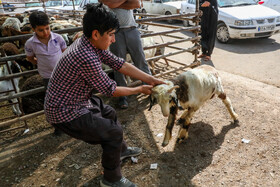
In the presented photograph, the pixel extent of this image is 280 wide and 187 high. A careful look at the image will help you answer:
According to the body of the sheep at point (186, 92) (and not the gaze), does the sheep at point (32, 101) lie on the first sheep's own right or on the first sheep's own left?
on the first sheep's own right

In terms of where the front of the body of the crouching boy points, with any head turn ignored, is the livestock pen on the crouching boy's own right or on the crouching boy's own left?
on the crouching boy's own left

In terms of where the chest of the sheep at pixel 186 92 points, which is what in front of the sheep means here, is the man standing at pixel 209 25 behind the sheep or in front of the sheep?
behind

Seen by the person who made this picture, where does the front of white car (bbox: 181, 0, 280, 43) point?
facing the viewer and to the right of the viewer

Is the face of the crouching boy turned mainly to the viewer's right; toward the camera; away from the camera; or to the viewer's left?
to the viewer's right

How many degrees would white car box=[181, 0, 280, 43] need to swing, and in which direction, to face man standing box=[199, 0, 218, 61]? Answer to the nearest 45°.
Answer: approximately 90° to its right

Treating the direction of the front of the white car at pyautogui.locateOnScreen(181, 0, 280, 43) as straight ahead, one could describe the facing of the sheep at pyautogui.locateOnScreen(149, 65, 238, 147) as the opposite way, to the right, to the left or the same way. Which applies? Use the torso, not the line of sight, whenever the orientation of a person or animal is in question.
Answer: to the right

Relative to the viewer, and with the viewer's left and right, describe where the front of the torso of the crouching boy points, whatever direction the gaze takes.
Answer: facing to the right of the viewer

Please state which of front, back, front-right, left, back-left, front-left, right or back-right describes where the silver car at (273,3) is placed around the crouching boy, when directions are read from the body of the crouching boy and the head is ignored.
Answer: front-left
